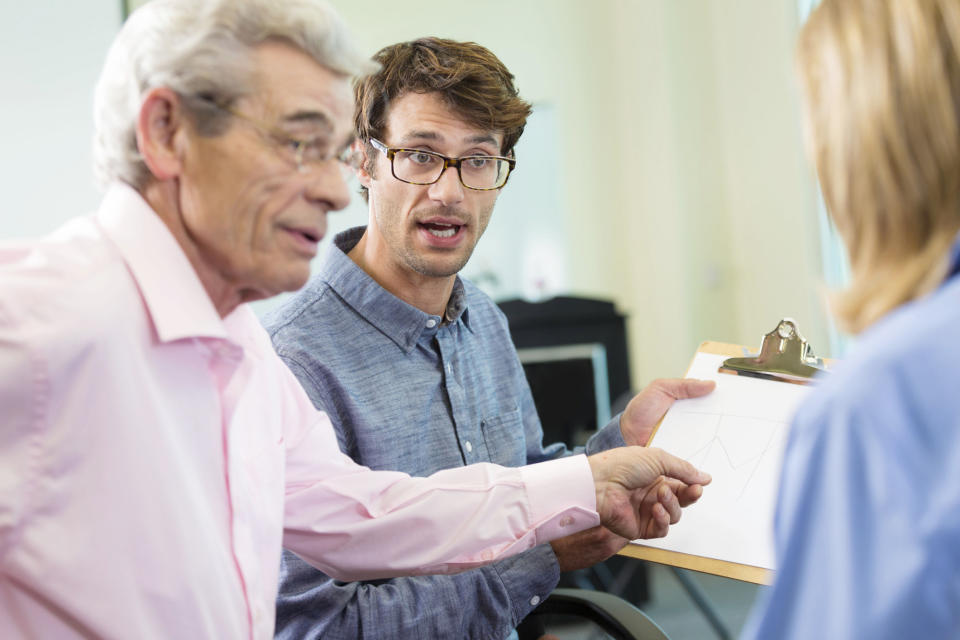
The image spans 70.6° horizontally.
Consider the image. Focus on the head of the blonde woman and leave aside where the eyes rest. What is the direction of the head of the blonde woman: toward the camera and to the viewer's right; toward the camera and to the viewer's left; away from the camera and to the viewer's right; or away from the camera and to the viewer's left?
away from the camera and to the viewer's left

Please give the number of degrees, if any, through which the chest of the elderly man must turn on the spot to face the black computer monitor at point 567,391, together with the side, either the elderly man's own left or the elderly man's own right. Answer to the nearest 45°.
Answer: approximately 90° to the elderly man's own left

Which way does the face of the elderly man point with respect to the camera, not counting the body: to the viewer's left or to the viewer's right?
to the viewer's right

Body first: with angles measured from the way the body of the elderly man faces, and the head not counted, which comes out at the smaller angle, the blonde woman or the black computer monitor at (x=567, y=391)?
the blonde woman

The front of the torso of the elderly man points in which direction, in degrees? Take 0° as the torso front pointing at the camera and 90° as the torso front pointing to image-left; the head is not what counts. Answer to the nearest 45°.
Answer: approximately 315°

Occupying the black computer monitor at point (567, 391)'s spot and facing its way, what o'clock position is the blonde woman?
The blonde woman is roughly at 12 o'clock from the black computer monitor.

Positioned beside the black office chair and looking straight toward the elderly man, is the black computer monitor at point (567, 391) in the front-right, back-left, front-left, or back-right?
back-right

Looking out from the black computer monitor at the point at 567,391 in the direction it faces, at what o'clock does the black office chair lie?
The black office chair is roughly at 12 o'clock from the black computer monitor.
